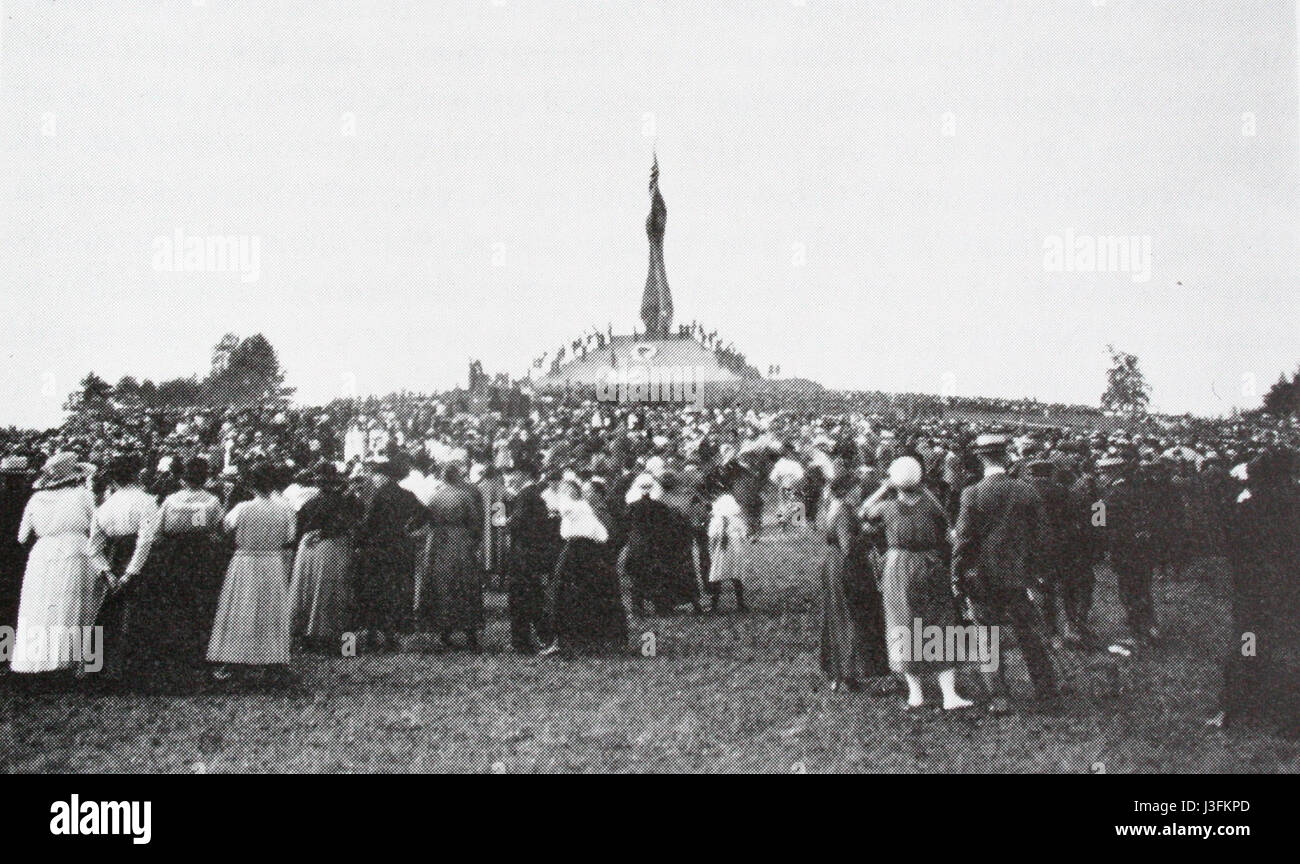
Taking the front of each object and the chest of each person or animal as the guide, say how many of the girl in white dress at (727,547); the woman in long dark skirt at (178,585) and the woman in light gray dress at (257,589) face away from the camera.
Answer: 3

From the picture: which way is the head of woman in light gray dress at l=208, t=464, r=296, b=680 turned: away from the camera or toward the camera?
away from the camera

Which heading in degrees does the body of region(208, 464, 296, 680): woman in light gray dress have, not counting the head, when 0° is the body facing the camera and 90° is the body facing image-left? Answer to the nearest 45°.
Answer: approximately 180°

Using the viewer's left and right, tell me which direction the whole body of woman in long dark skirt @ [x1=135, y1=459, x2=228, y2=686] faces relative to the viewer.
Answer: facing away from the viewer

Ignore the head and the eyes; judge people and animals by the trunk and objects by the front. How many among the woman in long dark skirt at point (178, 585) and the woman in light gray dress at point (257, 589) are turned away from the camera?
2

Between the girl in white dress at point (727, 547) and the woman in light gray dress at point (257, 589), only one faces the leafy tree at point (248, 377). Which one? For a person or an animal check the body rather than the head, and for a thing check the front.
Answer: the woman in light gray dress at point (257, 589)

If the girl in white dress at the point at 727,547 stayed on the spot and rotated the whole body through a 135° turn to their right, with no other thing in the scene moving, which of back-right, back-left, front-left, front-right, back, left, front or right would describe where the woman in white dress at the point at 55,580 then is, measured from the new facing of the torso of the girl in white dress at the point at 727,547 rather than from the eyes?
right

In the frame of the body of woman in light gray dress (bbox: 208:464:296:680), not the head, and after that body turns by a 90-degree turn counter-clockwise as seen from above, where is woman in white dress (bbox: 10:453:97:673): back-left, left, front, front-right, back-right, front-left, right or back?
front

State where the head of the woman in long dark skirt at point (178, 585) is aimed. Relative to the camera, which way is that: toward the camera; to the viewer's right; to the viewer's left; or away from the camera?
away from the camera

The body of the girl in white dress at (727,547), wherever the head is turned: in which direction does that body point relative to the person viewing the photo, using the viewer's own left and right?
facing away from the viewer
